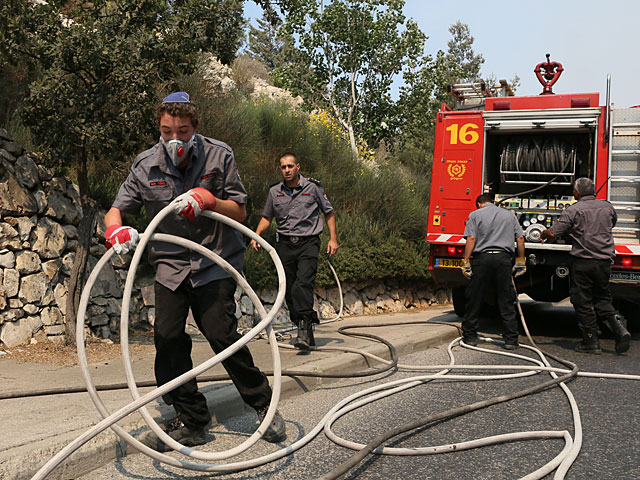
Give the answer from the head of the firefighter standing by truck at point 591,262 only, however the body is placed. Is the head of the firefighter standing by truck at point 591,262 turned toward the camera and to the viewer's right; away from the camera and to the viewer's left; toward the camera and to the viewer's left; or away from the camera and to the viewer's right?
away from the camera and to the viewer's left

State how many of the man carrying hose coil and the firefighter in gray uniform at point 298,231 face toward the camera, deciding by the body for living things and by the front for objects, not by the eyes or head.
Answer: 2

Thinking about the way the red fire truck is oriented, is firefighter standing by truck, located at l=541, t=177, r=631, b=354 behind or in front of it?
behind

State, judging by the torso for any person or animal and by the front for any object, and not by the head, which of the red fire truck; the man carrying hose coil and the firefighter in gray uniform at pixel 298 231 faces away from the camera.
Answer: the red fire truck

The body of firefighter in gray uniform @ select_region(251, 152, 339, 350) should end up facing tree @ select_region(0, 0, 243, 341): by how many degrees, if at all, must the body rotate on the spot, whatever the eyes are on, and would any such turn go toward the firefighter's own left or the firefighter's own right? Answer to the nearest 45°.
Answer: approximately 90° to the firefighter's own right

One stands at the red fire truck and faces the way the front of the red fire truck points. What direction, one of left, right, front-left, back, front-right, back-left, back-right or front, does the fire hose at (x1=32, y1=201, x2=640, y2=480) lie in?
back

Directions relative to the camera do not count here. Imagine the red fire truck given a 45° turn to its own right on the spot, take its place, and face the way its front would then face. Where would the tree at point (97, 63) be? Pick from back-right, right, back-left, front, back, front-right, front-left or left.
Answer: back

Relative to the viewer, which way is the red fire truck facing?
away from the camera

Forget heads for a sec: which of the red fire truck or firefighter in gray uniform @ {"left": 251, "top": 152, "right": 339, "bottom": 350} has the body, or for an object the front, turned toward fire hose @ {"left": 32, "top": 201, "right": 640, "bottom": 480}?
the firefighter in gray uniform

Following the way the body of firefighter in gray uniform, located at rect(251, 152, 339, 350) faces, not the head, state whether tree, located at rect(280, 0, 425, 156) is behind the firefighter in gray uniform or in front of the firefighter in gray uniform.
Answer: behind

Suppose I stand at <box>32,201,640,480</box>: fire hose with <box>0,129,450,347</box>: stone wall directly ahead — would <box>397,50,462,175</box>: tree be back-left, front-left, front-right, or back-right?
front-right

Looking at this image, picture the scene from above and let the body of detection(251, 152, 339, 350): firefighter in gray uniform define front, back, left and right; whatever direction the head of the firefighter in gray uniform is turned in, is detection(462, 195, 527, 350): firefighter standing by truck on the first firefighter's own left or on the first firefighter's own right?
on the first firefighter's own left

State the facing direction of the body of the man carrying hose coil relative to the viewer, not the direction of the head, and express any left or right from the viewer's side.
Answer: facing the viewer

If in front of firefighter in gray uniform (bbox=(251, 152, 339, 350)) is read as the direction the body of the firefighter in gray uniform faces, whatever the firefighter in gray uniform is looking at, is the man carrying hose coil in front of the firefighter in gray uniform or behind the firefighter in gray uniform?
in front

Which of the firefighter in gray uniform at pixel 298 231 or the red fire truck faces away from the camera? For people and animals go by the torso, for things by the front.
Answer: the red fire truck

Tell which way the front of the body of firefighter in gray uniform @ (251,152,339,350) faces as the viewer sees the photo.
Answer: toward the camera
